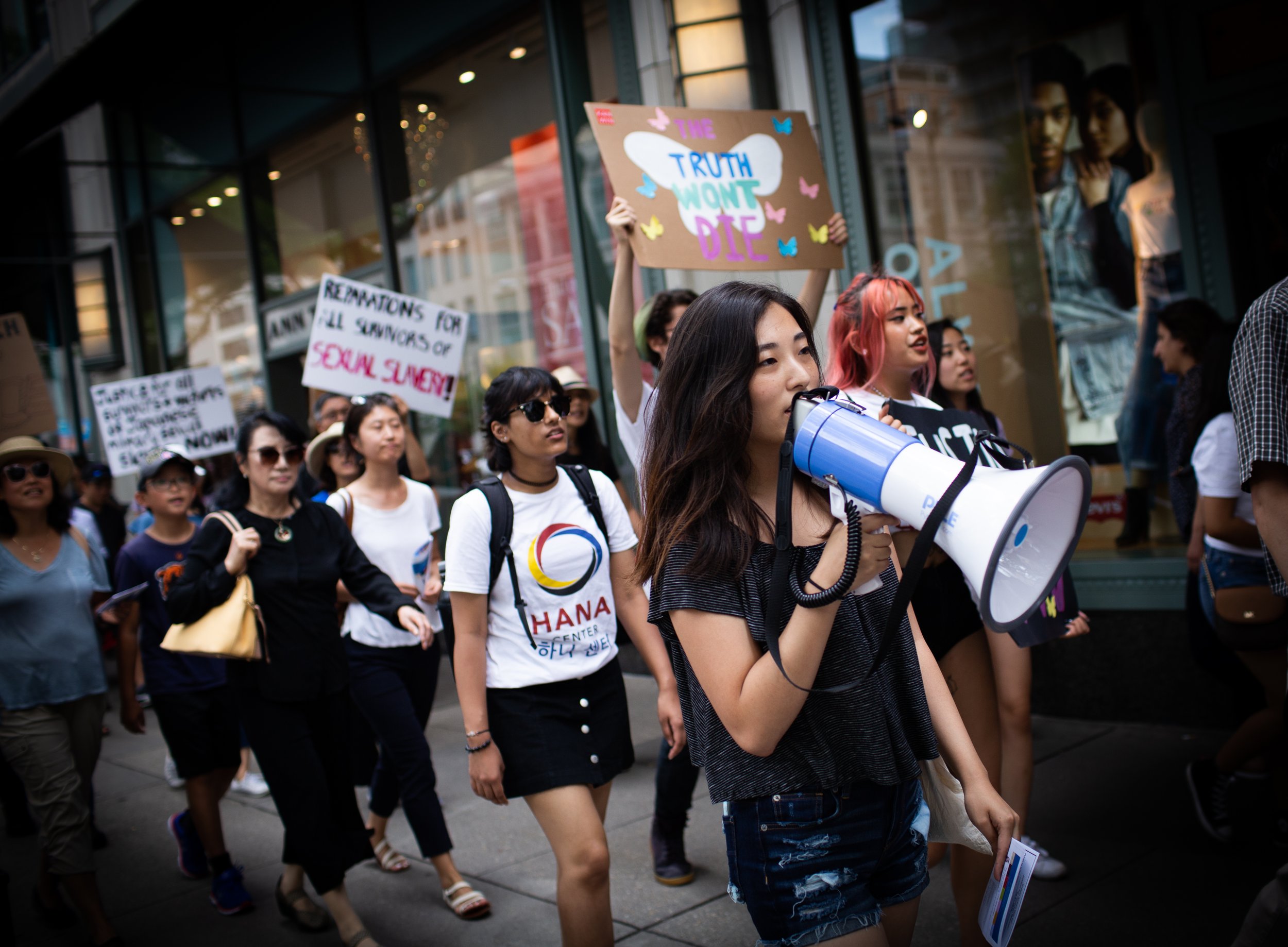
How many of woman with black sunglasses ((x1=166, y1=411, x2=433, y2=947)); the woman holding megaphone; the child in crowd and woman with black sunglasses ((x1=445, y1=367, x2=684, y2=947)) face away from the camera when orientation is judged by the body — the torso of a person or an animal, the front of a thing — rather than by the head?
0

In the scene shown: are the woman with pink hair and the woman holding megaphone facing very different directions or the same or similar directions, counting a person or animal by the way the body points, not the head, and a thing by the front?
same or similar directions

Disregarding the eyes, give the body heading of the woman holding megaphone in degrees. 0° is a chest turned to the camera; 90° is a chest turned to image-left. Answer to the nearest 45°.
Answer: approximately 315°

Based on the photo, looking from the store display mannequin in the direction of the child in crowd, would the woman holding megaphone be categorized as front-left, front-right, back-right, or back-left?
front-left

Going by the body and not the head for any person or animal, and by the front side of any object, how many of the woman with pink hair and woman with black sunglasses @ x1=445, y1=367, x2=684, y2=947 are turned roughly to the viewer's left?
0

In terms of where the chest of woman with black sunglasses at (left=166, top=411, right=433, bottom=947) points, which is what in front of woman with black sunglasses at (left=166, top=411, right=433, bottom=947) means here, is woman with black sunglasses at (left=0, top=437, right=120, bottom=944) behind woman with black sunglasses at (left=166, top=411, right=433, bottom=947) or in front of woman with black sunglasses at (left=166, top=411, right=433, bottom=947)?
behind

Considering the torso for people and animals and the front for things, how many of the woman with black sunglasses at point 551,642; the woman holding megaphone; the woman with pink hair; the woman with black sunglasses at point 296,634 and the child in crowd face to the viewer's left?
0

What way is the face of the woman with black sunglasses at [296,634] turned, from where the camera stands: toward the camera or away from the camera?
toward the camera

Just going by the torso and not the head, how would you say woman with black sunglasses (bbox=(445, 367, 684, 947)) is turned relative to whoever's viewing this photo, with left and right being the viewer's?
facing the viewer and to the right of the viewer

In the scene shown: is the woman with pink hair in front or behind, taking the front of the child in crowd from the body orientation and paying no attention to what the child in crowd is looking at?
in front

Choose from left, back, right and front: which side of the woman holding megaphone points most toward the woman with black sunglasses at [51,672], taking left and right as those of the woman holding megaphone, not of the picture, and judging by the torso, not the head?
back

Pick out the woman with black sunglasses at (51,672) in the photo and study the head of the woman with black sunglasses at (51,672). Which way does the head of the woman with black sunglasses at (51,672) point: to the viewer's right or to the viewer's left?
to the viewer's right

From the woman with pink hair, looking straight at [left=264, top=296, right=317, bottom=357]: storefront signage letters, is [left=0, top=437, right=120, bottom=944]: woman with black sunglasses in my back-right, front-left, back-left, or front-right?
front-left

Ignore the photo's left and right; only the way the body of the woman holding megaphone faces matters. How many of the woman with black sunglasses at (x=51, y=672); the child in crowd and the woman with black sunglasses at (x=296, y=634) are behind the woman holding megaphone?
3
